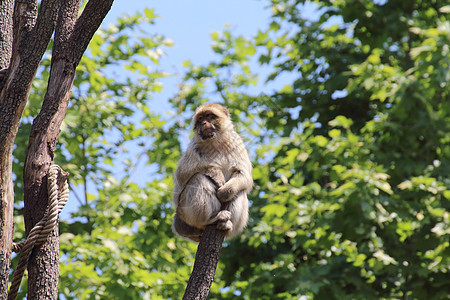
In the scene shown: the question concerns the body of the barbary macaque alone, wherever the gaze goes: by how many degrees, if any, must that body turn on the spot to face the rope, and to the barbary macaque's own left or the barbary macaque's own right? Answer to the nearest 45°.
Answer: approximately 45° to the barbary macaque's own right

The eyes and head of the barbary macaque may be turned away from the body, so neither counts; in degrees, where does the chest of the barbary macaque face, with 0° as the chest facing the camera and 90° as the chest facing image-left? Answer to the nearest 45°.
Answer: approximately 0°

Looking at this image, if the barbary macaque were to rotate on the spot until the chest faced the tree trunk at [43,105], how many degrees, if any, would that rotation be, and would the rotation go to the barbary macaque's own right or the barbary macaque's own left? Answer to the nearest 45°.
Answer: approximately 45° to the barbary macaque's own right
